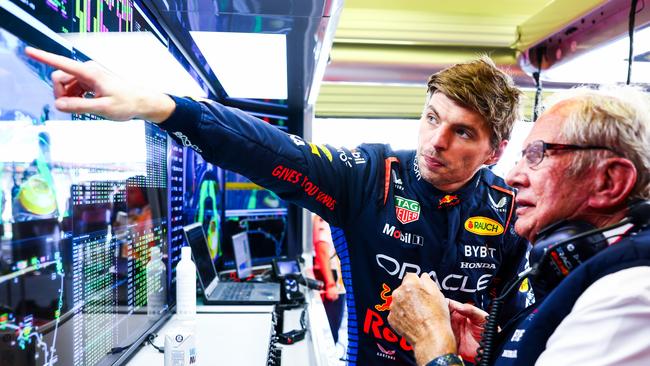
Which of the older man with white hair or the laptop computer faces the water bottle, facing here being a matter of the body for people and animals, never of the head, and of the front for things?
the older man with white hair

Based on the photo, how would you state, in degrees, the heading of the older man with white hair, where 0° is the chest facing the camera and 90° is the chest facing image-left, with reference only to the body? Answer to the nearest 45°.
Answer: approximately 90°

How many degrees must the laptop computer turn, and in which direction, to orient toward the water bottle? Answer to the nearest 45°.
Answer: approximately 90° to its right

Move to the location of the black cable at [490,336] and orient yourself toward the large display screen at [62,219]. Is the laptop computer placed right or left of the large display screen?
right

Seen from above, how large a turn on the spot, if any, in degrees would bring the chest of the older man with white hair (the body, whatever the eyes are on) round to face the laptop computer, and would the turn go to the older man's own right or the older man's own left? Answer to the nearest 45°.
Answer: approximately 45° to the older man's own right

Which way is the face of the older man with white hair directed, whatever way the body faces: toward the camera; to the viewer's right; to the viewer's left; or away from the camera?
to the viewer's left

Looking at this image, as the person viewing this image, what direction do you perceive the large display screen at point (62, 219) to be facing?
facing the viewer and to the right of the viewer

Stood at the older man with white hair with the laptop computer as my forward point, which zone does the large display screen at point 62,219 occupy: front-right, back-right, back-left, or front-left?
front-left

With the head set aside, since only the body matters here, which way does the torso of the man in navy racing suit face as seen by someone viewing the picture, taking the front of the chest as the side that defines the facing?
toward the camera

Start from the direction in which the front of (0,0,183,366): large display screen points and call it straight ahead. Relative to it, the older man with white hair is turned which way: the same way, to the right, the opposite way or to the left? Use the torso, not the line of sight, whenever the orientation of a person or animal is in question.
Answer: the opposite way

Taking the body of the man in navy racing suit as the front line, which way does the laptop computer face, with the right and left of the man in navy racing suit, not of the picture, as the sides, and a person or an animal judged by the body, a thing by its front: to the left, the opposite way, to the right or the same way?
to the left
